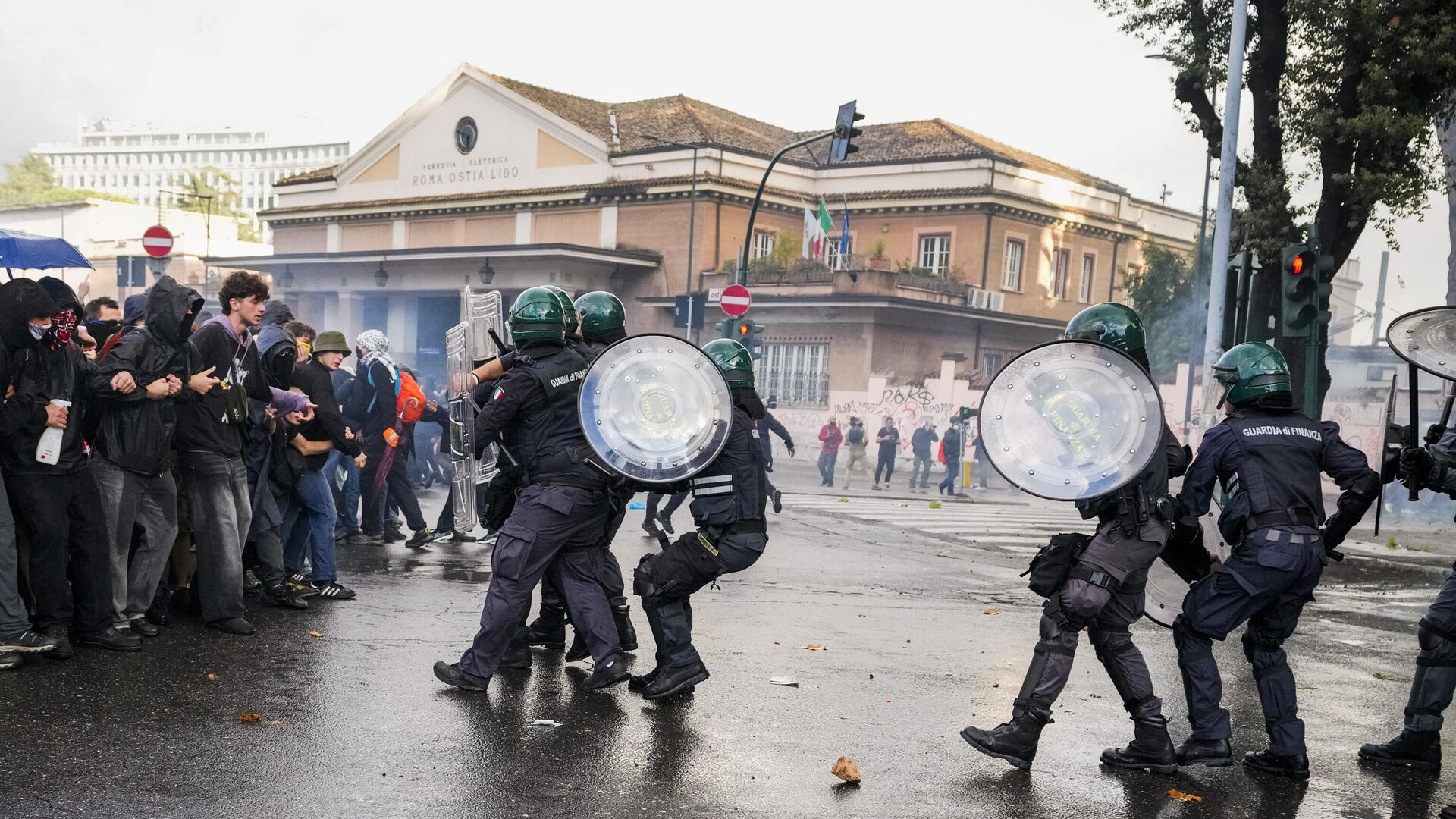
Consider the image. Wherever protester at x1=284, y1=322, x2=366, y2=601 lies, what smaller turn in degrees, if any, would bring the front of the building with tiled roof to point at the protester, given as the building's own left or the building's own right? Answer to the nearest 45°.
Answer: approximately 45° to the building's own left

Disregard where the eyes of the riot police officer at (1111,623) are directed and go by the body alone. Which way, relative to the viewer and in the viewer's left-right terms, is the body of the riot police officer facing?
facing to the left of the viewer

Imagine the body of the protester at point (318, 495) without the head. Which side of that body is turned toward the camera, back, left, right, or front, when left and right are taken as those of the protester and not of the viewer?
right

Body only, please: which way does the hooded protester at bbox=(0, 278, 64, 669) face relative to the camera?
to the viewer's right

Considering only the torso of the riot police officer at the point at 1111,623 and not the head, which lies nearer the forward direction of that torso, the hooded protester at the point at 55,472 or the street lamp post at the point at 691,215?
the hooded protester

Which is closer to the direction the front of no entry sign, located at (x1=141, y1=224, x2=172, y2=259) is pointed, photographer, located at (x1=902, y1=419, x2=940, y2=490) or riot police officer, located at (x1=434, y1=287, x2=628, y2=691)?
the riot police officer
